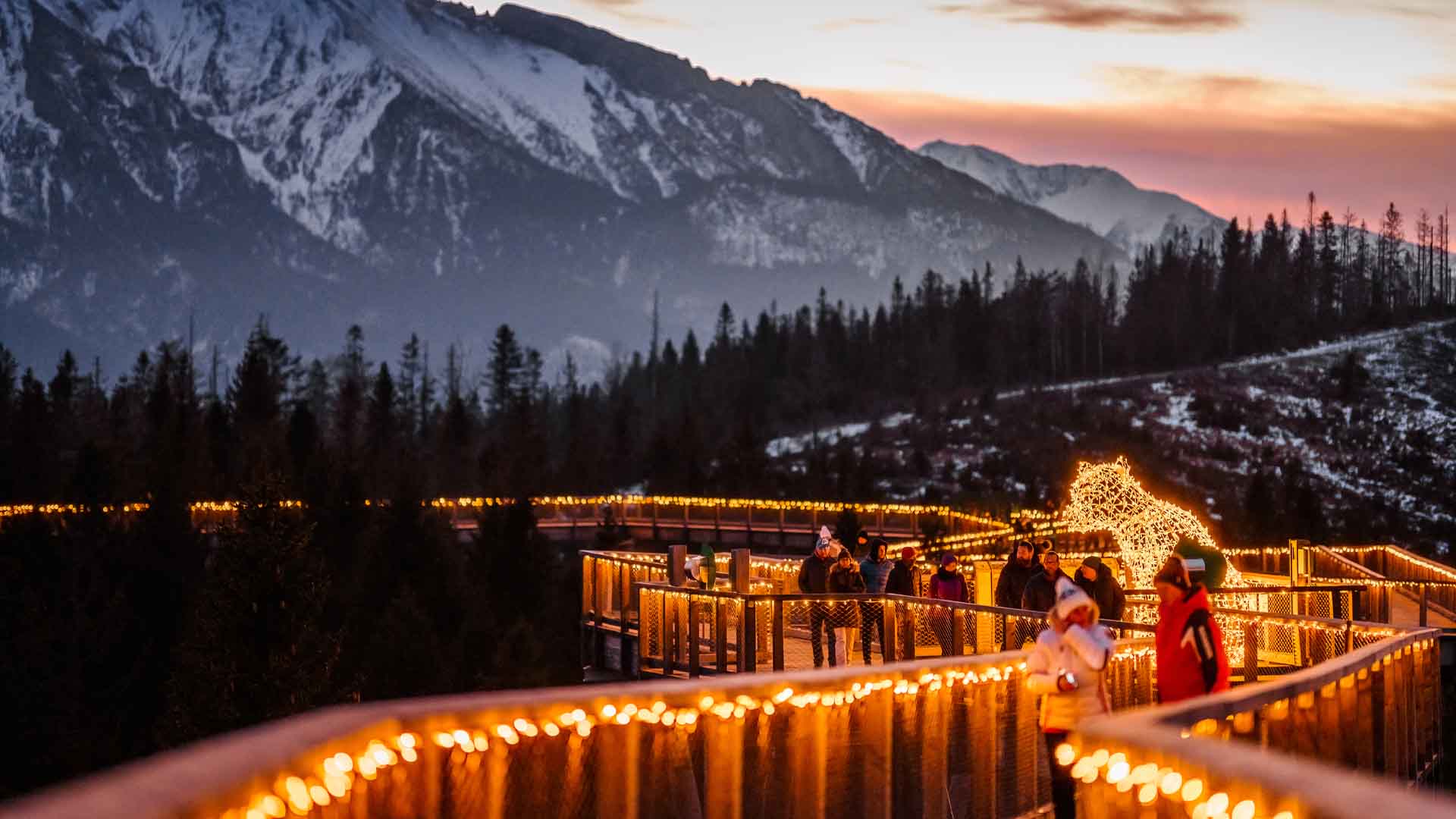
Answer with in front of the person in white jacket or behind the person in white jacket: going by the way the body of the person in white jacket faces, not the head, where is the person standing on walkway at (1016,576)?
behind

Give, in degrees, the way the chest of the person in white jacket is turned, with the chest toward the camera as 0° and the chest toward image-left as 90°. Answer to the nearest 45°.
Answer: approximately 0°

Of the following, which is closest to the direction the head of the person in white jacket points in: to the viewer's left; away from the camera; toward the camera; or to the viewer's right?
toward the camera

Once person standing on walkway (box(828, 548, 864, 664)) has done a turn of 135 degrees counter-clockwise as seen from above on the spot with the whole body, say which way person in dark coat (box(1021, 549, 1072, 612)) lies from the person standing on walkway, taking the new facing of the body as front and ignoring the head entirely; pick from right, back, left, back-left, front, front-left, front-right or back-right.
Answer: right

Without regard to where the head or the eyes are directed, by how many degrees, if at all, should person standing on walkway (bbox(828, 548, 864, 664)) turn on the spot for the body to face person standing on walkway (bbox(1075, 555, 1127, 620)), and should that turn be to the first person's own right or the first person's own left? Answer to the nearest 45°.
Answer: approximately 45° to the first person's own left

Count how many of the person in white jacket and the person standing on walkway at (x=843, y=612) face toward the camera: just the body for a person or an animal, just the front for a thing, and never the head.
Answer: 2

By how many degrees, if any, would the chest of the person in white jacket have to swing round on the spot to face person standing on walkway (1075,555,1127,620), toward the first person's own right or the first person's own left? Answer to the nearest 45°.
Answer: approximately 180°

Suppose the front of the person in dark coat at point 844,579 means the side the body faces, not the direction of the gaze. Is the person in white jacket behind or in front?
in front

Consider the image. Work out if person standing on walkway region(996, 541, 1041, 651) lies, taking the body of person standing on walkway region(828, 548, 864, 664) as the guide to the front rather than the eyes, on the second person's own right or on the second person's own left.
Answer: on the second person's own left

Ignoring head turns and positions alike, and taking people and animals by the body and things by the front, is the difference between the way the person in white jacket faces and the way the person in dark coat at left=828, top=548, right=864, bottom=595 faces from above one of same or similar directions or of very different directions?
same or similar directions

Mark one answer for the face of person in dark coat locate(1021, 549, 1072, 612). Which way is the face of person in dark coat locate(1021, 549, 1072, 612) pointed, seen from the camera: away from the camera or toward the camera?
toward the camera

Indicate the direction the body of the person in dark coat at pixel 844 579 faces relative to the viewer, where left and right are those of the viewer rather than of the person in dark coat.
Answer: facing the viewer
